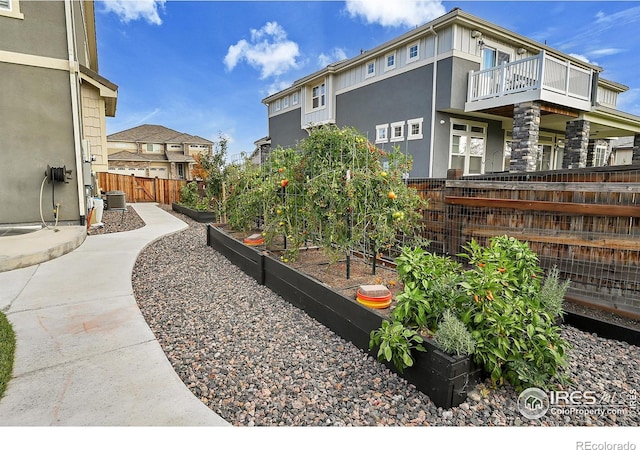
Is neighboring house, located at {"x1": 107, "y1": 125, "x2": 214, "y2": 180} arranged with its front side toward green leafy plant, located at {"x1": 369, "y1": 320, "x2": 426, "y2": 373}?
yes

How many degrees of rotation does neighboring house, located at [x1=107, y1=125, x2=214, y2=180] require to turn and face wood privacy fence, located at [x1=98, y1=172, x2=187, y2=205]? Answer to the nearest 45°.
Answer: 0° — it already faces it

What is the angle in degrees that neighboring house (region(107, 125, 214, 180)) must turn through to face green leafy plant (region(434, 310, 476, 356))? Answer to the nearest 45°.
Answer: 0° — it already faces it

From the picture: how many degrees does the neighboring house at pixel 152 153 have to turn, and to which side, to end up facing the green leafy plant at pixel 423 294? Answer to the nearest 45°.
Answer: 0° — it already faces it

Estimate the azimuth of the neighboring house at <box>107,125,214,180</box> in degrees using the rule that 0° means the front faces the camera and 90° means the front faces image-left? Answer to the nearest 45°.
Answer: approximately 0°
